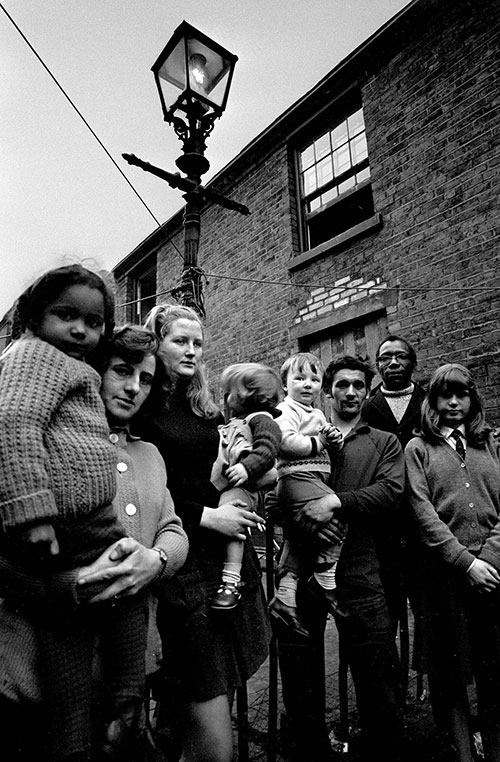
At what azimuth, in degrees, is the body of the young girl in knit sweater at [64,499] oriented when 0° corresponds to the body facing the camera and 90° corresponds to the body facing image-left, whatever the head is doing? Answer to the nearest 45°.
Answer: approximately 315°

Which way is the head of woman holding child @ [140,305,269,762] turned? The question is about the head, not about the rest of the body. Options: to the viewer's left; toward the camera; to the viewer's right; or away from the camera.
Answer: toward the camera

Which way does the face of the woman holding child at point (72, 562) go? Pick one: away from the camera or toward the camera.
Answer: toward the camera

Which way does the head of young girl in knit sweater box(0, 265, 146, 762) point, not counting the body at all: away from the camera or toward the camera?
toward the camera

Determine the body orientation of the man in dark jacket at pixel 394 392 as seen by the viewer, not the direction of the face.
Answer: toward the camera

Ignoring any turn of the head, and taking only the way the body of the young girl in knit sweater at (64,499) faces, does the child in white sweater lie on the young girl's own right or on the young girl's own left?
on the young girl's own left

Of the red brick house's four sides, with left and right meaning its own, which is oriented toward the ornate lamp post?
front

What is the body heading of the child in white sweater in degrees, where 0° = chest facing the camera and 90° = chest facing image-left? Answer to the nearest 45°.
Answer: approximately 315°

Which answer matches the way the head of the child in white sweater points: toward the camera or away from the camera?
toward the camera

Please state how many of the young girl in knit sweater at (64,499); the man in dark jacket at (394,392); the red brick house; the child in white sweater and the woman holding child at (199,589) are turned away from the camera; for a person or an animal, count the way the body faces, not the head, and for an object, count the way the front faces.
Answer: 0

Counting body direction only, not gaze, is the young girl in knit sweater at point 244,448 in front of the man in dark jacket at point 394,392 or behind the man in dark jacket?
in front

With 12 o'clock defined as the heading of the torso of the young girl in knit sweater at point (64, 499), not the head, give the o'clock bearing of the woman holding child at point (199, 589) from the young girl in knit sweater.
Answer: The woman holding child is roughly at 9 o'clock from the young girl in knit sweater.

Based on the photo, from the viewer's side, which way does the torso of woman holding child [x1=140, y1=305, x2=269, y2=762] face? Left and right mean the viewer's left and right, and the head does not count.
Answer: facing the viewer and to the right of the viewer

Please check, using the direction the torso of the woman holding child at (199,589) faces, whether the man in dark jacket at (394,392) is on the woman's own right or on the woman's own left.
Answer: on the woman's own left

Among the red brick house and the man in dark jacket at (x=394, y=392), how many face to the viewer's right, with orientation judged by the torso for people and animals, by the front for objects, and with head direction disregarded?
0
